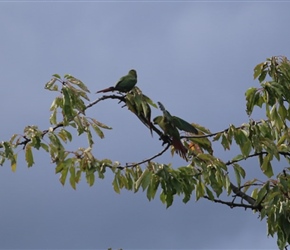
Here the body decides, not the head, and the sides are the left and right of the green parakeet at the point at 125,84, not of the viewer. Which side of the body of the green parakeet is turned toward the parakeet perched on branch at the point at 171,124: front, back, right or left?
front

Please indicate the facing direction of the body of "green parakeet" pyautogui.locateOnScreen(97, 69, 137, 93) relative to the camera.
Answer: to the viewer's right
